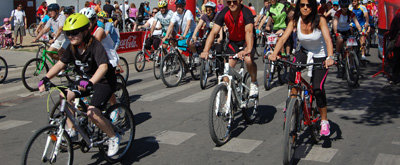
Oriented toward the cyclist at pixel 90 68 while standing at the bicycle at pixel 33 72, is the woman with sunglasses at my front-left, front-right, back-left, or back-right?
front-left

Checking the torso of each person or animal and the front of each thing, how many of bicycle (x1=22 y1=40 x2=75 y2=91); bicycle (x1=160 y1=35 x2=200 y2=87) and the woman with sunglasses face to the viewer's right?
0

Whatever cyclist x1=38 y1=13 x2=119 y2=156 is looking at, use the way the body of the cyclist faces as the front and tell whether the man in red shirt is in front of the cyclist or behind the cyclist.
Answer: behind

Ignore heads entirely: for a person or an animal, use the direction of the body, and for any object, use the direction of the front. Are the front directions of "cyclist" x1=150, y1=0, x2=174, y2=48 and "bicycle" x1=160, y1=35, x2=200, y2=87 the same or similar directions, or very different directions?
same or similar directions

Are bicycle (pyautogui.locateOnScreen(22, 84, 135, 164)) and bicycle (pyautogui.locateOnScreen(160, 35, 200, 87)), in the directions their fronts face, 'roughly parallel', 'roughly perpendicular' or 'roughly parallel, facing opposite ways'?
roughly parallel

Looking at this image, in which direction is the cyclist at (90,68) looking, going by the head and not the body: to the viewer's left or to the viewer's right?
to the viewer's left

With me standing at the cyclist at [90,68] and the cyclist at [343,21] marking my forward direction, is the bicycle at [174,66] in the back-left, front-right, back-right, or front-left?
front-left

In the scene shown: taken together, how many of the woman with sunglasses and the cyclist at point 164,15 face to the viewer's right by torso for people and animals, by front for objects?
0

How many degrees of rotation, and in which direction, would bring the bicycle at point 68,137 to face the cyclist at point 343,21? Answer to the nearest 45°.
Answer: approximately 180°

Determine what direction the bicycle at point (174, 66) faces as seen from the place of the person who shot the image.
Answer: facing the viewer and to the left of the viewer

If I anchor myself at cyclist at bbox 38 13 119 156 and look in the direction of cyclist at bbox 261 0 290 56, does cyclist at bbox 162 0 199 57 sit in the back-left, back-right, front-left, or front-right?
front-left

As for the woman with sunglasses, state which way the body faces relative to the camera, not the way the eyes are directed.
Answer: toward the camera

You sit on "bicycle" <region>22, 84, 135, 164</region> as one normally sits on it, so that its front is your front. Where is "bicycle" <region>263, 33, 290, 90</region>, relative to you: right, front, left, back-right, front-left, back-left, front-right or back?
back

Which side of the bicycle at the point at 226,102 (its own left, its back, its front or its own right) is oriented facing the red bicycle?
left

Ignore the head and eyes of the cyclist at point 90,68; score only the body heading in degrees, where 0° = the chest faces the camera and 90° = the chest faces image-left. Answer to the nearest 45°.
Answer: approximately 45°

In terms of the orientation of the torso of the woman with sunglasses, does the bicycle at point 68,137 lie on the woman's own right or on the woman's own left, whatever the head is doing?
on the woman's own right

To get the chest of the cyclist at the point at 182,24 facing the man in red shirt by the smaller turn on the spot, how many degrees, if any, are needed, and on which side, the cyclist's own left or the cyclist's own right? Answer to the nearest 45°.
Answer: approximately 45° to the cyclist's own left
